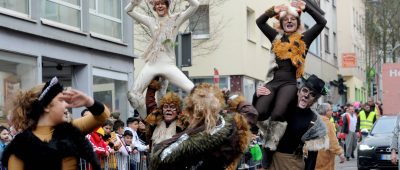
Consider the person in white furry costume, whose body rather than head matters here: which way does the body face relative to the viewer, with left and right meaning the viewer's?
facing the viewer

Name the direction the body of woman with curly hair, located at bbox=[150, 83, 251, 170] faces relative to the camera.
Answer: away from the camera

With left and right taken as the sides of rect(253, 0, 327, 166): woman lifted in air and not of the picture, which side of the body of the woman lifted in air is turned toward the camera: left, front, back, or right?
front

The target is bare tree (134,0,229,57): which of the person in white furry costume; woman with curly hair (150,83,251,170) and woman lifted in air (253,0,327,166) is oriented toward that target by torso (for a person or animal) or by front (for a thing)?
the woman with curly hair

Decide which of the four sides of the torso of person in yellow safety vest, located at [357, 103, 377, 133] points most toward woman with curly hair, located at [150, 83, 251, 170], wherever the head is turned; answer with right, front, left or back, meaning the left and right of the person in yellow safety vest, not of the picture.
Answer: front

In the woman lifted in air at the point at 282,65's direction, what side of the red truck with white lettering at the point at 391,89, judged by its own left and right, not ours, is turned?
front

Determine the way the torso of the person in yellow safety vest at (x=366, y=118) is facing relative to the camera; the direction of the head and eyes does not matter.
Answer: toward the camera

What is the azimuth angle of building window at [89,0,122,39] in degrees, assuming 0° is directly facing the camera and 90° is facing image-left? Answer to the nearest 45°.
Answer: approximately 315°

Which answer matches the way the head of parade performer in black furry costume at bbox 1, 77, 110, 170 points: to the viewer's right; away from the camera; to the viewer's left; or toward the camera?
to the viewer's right

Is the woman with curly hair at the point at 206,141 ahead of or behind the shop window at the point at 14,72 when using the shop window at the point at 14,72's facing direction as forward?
ahead

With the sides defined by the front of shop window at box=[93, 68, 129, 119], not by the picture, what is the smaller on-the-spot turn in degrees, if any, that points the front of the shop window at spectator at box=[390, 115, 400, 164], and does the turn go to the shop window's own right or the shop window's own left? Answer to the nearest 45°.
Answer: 0° — it already faces them

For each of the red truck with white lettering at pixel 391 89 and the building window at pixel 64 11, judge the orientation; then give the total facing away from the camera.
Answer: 0

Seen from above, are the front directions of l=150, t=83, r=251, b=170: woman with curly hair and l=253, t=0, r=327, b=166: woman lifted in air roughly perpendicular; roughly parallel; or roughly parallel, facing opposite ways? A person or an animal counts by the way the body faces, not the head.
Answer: roughly parallel, facing opposite ways

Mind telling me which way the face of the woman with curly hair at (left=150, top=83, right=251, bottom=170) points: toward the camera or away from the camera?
away from the camera
